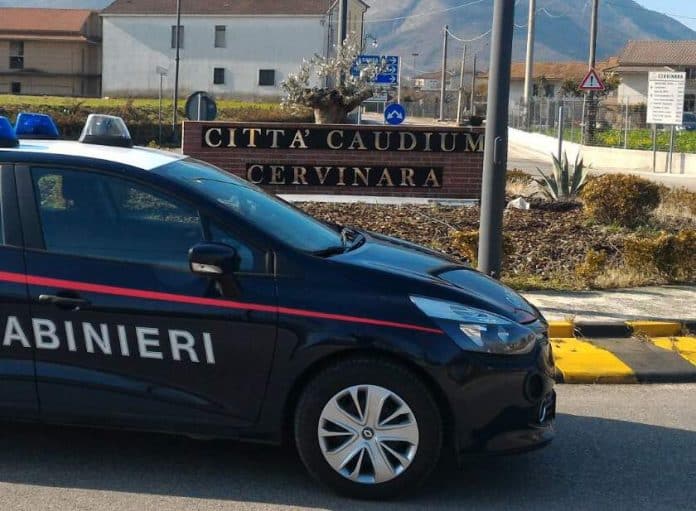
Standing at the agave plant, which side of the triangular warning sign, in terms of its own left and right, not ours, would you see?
front

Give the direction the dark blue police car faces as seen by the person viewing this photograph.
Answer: facing to the right of the viewer

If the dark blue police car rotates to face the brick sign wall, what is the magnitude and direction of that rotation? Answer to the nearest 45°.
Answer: approximately 90° to its left

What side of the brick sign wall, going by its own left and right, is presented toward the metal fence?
back

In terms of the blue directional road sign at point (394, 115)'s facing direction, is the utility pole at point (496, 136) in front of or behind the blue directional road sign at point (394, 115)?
in front

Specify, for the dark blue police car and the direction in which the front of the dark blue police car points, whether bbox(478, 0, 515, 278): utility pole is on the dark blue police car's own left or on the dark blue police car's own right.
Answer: on the dark blue police car's own left

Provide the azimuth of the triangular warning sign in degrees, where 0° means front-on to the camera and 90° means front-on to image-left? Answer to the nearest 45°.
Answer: approximately 0°

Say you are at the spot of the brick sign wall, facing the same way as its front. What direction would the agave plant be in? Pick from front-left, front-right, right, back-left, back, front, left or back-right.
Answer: left

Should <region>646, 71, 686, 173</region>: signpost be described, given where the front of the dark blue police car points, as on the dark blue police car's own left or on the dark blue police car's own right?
on the dark blue police car's own left

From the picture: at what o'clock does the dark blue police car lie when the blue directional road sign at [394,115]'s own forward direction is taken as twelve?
The dark blue police car is roughly at 12 o'clock from the blue directional road sign.

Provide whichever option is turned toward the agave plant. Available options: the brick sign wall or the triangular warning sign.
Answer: the triangular warning sign

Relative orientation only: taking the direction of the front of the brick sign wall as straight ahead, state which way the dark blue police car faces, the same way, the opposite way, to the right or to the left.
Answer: to the left

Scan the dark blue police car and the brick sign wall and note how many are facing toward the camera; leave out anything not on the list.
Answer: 1
